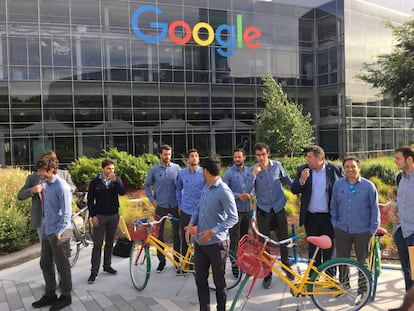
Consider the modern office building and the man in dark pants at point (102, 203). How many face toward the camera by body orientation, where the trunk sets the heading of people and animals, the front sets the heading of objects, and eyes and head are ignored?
2

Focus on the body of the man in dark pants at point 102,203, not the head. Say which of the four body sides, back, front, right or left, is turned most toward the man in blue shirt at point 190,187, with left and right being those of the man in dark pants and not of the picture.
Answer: left

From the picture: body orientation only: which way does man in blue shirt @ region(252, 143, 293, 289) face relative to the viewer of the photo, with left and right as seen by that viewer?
facing the viewer

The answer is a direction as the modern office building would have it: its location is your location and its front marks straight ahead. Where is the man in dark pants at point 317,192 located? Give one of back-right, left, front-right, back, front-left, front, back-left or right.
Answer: front

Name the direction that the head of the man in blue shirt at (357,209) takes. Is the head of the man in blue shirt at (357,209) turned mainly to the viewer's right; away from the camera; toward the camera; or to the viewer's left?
toward the camera

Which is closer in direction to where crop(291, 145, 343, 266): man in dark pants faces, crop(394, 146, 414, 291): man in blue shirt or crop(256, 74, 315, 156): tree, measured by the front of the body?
the man in blue shirt

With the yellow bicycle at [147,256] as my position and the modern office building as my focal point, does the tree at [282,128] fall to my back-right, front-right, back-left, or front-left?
front-right

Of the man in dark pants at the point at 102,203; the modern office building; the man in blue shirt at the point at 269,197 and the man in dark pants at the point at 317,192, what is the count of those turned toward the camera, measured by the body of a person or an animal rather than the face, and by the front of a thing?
4

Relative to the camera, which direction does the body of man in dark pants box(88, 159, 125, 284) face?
toward the camera

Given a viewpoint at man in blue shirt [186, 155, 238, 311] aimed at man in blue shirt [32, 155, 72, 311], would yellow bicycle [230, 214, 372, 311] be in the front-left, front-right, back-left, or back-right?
back-right

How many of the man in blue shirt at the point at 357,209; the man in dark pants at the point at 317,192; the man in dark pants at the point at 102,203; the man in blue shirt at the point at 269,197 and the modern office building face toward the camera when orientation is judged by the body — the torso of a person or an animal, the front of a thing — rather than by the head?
5

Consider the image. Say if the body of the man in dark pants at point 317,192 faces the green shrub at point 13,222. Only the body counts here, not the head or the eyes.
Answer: no

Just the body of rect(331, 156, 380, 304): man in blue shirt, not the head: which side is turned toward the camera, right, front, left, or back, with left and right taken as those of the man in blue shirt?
front
